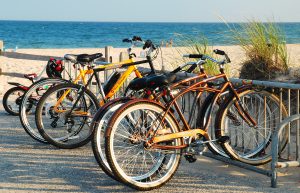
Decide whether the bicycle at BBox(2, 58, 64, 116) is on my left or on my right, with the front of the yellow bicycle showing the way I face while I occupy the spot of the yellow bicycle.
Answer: on my left

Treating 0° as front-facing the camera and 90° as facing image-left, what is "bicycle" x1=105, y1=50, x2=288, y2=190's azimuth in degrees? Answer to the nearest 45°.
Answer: approximately 225°

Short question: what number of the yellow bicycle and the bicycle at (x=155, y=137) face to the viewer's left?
0

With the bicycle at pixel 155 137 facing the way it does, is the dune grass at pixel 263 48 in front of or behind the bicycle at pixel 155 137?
in front

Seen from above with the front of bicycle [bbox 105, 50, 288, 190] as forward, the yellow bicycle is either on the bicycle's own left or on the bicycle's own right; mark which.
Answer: on the bicycle's own left

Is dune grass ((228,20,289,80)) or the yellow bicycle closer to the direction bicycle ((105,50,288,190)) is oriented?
the dune grass

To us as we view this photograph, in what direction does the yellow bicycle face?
facing away from the viewer and to the right of the viewer

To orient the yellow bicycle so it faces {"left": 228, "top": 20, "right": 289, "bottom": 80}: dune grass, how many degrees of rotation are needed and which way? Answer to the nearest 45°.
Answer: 0° — it already faces it

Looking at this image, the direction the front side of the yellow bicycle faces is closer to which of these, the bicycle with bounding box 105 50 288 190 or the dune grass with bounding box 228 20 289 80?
the dune grass

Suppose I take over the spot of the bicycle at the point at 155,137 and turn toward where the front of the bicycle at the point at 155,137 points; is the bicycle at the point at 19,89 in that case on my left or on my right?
on my left

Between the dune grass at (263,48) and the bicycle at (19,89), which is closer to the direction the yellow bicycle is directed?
the dune grass

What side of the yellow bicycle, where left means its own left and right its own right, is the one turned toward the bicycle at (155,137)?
right
